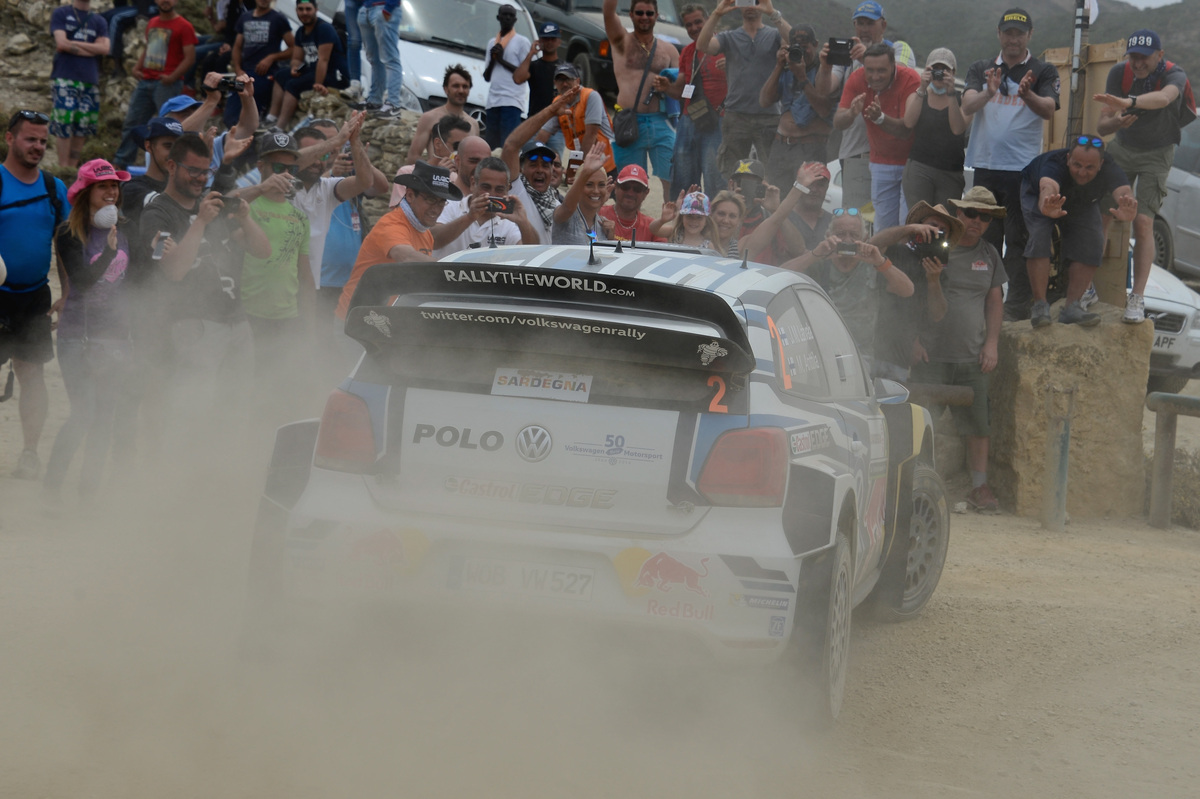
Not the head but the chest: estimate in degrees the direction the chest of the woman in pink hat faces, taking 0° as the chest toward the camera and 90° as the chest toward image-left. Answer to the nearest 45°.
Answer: approximately 315°

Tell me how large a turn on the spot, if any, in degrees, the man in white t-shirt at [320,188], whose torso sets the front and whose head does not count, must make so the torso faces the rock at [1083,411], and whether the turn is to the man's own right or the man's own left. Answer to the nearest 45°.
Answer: approximately 45° to the man's own left

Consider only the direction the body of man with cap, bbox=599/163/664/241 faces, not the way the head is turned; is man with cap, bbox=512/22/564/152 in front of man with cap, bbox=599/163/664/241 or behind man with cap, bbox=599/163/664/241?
behind

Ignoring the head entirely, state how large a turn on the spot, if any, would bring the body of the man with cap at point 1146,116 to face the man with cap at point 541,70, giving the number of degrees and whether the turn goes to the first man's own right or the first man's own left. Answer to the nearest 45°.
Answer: approximately 45° to the first man's own right

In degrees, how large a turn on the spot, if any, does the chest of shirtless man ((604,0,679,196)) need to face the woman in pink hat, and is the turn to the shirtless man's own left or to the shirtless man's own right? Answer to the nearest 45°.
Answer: approximately 45° to the shirtless man's own right

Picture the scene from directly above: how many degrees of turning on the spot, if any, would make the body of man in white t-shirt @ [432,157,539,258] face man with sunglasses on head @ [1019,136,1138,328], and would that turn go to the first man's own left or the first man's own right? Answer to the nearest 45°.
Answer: approximately 90° to the first man's own left
